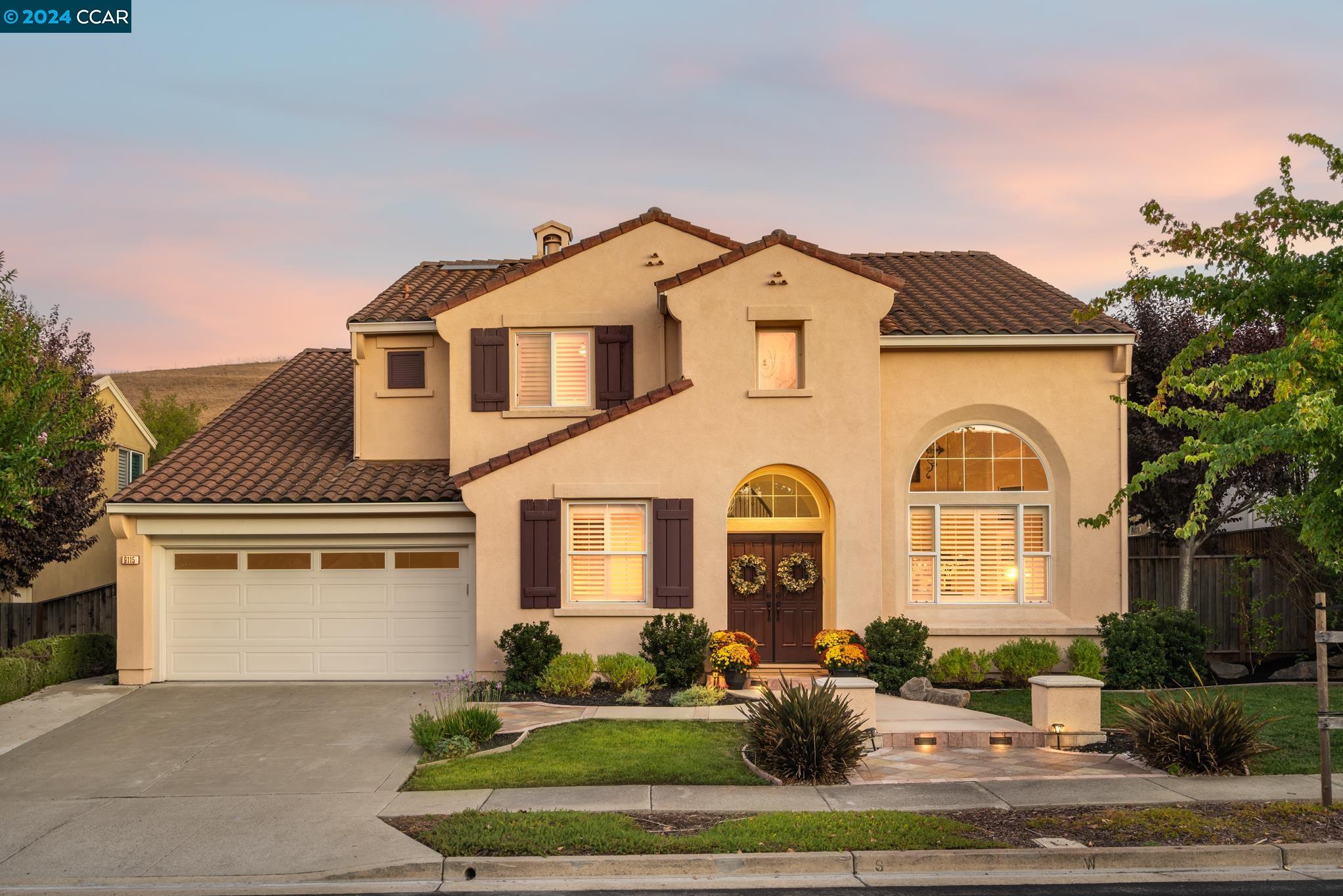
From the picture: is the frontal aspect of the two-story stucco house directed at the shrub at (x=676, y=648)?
yes

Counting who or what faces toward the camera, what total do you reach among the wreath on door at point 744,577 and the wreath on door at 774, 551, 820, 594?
2

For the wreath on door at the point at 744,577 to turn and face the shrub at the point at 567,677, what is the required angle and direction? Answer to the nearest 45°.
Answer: approximately 45° to its right

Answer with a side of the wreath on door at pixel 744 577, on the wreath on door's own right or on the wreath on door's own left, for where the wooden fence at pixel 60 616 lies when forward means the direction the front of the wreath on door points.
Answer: on the wreath on door's own right

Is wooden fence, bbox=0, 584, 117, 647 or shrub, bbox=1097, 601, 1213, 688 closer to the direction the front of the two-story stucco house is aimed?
the shrub

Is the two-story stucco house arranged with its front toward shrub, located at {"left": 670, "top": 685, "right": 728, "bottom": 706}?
yes

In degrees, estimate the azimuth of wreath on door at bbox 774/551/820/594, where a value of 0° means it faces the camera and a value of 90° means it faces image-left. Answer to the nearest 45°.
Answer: approximately 0°

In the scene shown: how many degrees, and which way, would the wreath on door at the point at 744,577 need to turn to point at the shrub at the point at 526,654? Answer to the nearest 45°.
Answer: approximately 45° to its right
